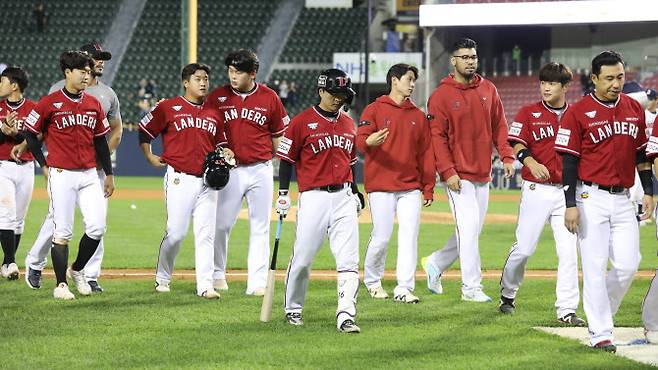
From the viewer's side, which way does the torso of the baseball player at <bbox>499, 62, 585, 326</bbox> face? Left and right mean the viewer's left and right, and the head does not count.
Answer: facing the viewer and to the right of the viewer

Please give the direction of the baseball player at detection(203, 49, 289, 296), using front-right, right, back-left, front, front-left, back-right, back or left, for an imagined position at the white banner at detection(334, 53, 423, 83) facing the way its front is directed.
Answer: front

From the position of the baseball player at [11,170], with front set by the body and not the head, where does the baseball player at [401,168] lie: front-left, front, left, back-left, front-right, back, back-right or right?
left

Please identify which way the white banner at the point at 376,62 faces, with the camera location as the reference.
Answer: facing the viewer

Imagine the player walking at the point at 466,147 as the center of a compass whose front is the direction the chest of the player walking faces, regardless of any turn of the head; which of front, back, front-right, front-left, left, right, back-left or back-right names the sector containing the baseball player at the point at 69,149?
back-right

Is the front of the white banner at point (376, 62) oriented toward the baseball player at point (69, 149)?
yes

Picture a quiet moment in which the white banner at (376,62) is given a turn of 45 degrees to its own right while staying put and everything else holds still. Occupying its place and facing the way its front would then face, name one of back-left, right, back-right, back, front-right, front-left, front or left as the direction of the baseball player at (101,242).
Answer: front-left

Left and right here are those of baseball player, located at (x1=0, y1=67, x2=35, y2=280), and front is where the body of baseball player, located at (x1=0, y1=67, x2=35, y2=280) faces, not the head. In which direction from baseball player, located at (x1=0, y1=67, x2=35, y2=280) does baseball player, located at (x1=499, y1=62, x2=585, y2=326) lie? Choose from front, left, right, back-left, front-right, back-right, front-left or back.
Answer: left
